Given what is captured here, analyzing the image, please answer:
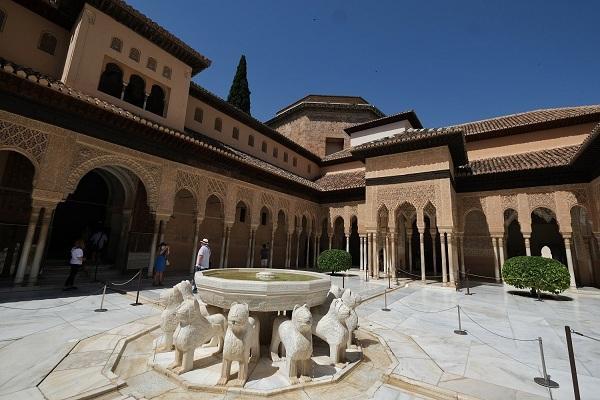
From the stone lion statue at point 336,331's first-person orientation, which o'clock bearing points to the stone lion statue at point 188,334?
the stone lion statue at point 188,334 is roughly at 4 o'clock from the stone lion statue at point 336,331.

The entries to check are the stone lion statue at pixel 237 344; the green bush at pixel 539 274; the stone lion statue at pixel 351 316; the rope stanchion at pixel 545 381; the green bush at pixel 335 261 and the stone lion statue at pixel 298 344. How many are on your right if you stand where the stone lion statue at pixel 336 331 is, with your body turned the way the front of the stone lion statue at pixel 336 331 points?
2

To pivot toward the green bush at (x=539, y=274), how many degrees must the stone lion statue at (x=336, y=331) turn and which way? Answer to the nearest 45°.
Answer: approximately 90° to its left

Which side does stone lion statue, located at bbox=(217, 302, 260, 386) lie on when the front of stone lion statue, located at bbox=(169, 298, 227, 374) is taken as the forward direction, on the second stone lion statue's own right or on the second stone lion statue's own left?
on the second stone lion statue's own left

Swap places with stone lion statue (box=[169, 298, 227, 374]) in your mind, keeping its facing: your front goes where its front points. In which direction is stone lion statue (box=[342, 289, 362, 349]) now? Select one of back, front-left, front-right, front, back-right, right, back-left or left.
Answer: back-left

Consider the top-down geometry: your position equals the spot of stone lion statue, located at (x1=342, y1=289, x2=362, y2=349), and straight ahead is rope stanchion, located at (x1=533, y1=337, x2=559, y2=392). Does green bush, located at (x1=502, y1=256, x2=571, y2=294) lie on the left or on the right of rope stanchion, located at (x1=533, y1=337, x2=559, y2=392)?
left

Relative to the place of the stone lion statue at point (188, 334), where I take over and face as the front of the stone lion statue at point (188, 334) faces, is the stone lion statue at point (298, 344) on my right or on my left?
on my left

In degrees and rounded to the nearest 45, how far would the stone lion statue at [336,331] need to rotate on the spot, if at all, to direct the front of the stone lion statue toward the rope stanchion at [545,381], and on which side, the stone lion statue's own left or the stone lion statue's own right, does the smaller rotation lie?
approximately 45° to the stone lion statue's own left
